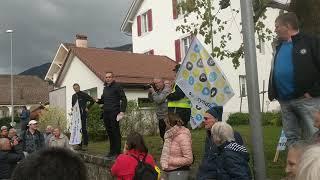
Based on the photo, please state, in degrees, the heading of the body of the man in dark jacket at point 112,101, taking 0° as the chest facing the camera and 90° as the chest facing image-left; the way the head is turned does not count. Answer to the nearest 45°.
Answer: approximately 45°

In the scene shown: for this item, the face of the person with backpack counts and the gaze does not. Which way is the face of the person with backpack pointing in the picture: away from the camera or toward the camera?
away from the camera

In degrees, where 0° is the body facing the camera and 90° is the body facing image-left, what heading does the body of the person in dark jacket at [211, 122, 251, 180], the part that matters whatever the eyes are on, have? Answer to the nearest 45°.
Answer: approximately 135°

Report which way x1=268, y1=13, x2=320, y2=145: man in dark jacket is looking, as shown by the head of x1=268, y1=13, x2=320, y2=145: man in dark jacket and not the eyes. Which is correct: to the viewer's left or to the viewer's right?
to the viewer's left
